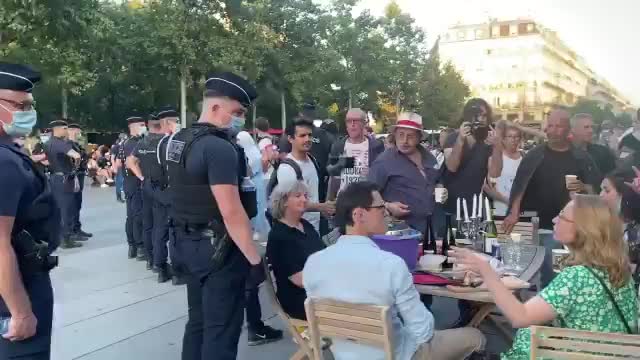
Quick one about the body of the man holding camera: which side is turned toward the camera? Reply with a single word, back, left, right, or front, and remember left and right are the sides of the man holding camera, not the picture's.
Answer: front

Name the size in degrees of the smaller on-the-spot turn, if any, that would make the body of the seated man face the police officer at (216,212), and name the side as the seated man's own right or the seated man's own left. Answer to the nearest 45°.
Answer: approximately 135° to the seated man's own left

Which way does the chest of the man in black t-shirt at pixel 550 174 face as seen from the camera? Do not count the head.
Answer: toward the camera

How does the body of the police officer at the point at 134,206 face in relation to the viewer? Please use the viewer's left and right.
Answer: facing to the right of the viewer

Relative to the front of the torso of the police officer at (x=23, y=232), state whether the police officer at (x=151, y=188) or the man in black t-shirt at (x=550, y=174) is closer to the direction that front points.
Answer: the man in black t-shirt

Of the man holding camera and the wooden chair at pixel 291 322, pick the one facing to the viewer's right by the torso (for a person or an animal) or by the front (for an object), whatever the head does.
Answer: the wooden chair

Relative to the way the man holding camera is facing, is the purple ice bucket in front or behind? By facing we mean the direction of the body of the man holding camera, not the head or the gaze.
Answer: in front

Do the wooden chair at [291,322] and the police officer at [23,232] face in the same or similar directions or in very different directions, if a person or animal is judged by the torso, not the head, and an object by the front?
same or similar directions

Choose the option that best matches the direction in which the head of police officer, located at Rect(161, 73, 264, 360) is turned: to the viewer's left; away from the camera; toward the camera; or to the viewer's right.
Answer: to the viewer's right

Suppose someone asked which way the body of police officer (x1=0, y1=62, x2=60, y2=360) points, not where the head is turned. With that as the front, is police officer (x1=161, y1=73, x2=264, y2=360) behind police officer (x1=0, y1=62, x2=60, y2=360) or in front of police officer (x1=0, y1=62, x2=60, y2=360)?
in front

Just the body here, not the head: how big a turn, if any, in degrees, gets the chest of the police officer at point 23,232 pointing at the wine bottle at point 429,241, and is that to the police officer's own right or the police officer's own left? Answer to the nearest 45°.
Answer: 0° — they already face it

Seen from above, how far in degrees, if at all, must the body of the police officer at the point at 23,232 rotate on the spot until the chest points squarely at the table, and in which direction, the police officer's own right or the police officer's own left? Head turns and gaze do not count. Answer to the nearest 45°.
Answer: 0° — they already face it

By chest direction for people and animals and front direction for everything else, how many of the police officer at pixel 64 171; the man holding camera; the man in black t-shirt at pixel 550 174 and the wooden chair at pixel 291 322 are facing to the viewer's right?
2

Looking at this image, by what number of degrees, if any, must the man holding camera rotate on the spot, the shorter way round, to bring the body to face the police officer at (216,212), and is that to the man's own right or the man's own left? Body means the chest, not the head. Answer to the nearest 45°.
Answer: approximately 45° to the man's own right

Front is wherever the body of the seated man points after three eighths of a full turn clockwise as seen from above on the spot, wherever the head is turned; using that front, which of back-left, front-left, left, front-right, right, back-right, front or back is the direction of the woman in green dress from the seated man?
left

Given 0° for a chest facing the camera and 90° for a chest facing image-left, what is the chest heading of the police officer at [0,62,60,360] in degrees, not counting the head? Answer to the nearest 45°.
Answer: approximately 270°

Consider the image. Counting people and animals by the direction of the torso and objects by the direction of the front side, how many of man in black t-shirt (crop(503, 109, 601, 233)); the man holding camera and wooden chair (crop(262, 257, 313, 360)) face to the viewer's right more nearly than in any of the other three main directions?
1
